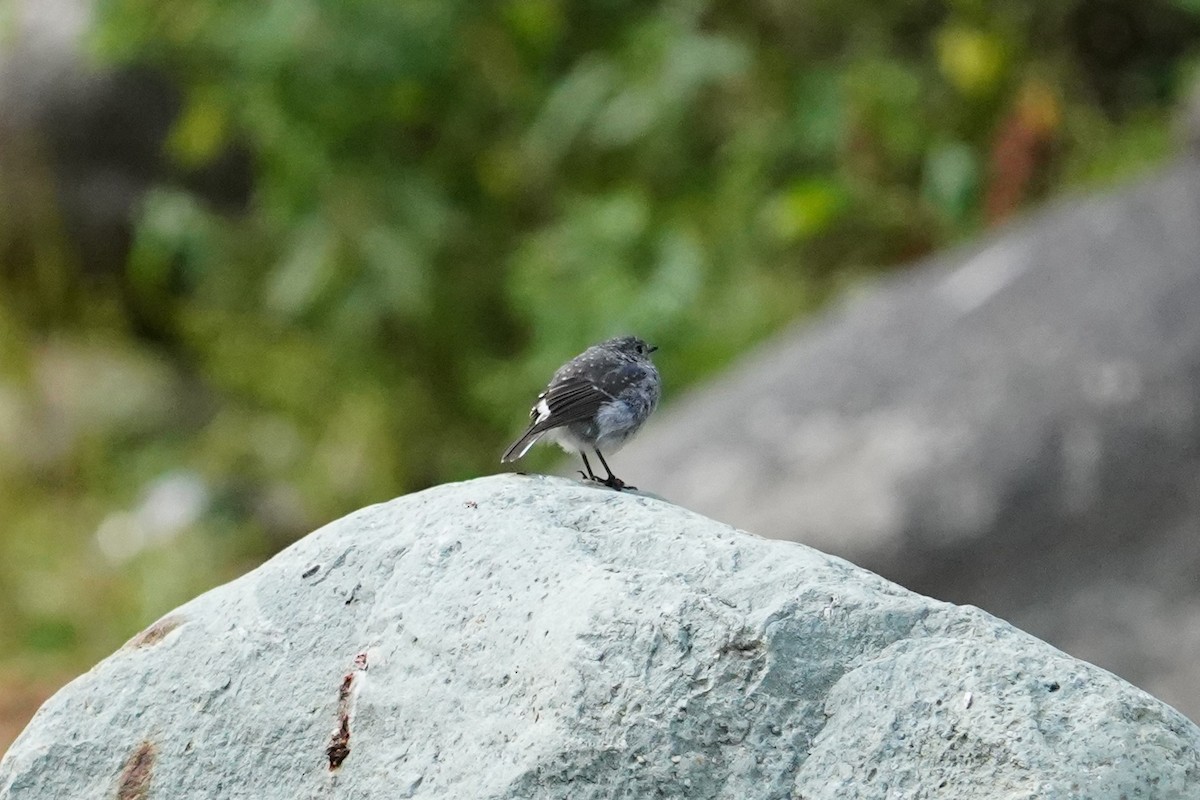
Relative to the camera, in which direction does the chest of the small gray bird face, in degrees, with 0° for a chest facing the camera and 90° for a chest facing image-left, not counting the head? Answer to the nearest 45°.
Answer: approximately 270°
